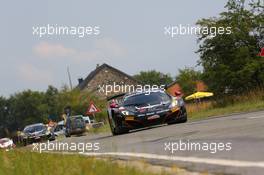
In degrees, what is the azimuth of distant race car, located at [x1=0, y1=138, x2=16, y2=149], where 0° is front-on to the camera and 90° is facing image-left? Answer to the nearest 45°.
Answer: approximately 315°

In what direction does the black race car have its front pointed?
toward the camera

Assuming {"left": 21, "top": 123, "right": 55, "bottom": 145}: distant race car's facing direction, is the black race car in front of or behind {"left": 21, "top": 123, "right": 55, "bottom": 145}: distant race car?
in front

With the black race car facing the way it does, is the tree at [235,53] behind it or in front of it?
behind

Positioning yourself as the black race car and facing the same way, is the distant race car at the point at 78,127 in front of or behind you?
behind

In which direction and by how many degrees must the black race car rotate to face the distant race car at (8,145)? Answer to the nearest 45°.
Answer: approximately 135° to its right

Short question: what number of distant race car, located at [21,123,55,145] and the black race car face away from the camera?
0

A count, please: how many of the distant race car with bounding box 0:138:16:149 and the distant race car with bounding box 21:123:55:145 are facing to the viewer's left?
0
